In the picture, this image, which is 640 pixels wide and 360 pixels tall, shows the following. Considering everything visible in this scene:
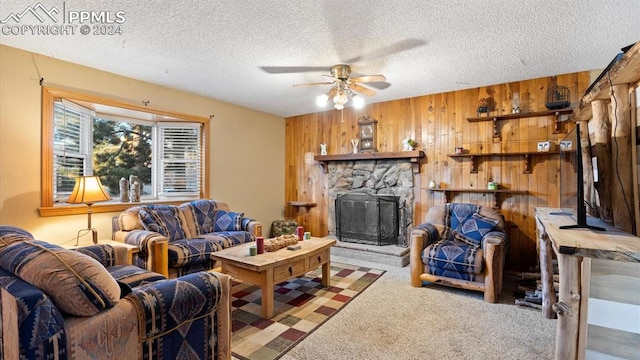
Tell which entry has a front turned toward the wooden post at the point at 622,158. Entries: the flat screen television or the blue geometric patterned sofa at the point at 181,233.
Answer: the blue geometric patterned sofa

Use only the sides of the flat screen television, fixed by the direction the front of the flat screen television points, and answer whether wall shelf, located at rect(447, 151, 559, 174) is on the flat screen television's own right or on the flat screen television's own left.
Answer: on the flat screen television's own right

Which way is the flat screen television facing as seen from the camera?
to the viewer's left

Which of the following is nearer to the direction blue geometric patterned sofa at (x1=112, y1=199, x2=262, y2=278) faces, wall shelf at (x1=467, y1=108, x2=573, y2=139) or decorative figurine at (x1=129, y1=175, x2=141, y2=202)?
the wall shelf

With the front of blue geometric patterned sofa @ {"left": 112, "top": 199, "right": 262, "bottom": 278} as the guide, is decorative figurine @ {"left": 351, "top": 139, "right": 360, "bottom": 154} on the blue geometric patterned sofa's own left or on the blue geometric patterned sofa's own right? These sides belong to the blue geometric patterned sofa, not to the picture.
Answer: on the blue geometric patterned sofa's own left

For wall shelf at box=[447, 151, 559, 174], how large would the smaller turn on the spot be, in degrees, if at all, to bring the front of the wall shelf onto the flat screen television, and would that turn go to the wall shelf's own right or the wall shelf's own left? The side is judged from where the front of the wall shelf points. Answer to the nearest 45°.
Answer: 0° — it already faces it

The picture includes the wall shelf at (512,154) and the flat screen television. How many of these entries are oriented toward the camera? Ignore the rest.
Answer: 1

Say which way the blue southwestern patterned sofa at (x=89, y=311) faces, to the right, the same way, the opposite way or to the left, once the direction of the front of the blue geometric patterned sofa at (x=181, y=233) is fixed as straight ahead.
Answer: to the left

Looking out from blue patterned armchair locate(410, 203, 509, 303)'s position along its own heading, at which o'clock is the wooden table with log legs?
The wooden table with log legs is roughly at 10 o'clock from the blue patterned armchair.
